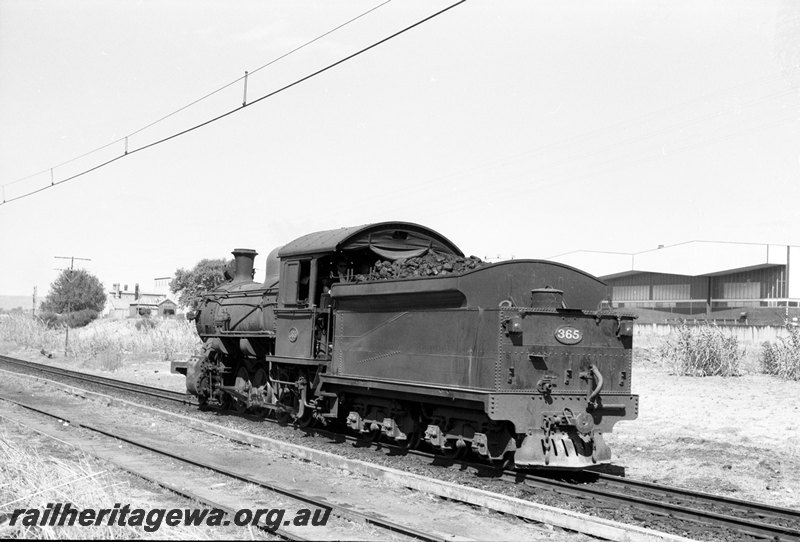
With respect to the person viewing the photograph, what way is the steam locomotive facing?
facing away from the viewer and to the left of the viewer

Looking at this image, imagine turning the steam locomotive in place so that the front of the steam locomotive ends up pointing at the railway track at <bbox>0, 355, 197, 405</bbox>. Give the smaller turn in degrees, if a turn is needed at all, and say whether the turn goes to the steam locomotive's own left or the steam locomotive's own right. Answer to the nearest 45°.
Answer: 0° — it already faces it

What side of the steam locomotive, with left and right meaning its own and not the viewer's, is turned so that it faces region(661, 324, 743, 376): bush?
right

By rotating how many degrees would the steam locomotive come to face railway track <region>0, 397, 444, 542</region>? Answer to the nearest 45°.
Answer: approximately 90° to its left

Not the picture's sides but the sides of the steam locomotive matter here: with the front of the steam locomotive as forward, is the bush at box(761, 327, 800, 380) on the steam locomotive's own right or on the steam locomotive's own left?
on the steam locomotive's own right
